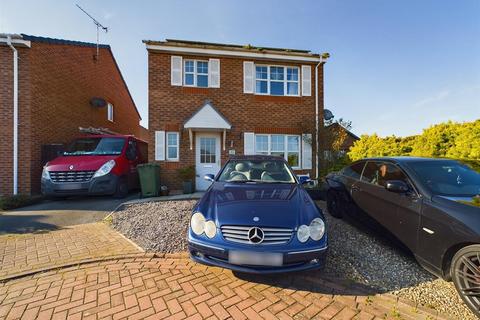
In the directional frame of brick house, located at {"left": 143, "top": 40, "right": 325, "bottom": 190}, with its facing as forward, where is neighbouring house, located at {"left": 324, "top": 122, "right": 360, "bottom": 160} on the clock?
The neighbouring house is roughly at 7 o'clock from the brick house.

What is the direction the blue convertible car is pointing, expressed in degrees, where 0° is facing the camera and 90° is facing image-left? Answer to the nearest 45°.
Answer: approximately 0°

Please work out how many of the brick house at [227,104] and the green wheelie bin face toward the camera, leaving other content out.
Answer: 2

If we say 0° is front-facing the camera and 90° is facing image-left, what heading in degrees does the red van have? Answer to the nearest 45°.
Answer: approximately 45°

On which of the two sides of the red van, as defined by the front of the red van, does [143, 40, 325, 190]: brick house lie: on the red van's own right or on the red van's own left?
on the red van's own left

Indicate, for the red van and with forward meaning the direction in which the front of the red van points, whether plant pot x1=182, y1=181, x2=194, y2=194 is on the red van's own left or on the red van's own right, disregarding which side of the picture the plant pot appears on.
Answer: on the red van's own left
